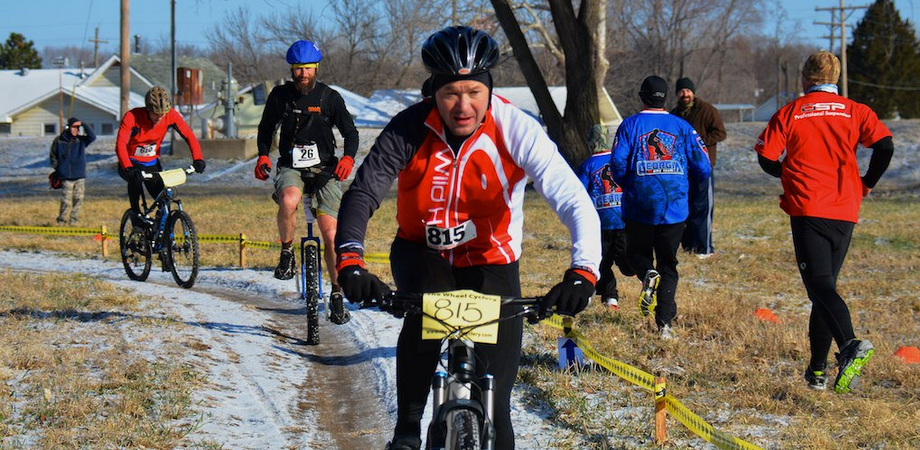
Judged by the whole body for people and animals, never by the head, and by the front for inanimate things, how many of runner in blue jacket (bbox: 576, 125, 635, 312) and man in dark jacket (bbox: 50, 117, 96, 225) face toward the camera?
1

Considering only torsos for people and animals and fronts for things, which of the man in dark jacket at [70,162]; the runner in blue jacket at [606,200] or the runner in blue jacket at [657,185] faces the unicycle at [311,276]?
the man in dark jacket

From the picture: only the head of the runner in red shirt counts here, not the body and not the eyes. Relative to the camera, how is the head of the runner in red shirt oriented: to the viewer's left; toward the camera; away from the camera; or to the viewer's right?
away from the camera

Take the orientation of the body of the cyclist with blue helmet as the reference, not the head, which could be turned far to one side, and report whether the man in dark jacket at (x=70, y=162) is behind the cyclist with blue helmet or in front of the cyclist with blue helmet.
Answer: behind

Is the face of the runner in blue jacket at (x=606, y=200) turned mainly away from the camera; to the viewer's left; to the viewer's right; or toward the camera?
away from the camera

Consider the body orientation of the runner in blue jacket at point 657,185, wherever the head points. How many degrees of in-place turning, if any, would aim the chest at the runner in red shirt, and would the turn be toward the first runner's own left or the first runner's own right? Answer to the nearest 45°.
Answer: approximately 135° to the first runner's own right

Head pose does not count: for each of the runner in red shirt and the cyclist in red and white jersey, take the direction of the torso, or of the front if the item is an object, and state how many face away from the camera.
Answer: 1

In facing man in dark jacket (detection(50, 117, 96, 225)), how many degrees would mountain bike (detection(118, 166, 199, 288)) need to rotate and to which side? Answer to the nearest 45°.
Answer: approximately 135° to its left

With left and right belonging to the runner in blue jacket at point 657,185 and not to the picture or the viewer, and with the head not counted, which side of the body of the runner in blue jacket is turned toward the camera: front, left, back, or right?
back

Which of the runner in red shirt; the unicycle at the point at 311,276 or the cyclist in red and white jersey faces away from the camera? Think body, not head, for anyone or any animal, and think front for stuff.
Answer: the runner in red shirt

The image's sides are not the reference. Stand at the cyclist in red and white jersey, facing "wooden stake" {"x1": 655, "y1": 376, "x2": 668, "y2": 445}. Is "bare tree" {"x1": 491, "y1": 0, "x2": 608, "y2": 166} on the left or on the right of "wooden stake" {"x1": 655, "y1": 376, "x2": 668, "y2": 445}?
left

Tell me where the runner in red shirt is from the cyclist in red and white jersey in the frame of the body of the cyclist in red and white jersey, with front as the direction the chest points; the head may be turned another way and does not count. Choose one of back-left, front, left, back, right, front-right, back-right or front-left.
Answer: back-left
